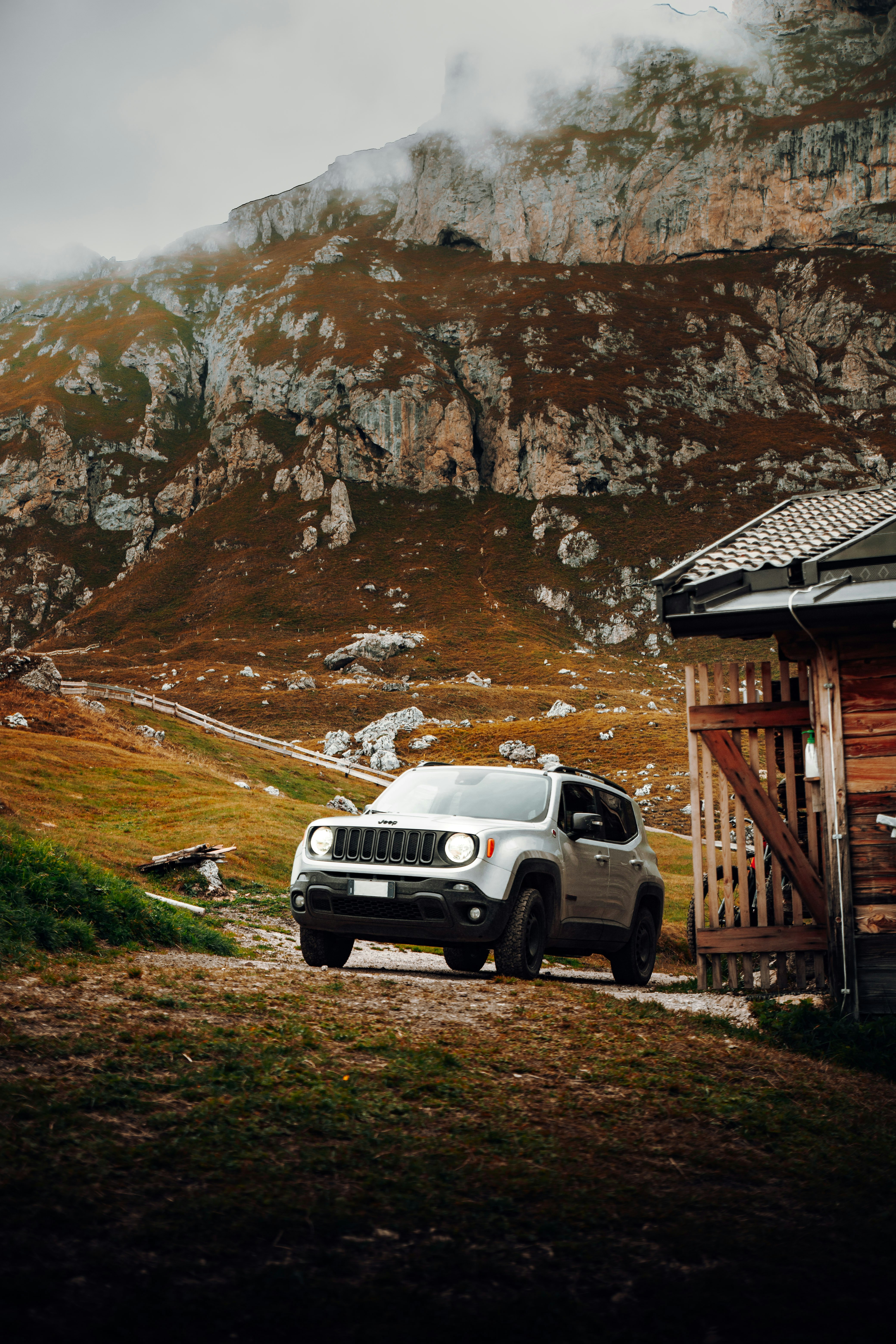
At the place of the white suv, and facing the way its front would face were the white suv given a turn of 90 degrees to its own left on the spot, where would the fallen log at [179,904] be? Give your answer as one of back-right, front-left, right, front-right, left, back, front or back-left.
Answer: back

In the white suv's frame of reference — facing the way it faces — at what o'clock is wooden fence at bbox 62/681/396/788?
The wooden fence is roughly at 4 o'clock from the white suv.

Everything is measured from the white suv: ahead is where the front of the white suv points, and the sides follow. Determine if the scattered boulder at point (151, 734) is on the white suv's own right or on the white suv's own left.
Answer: on the white suv's own right

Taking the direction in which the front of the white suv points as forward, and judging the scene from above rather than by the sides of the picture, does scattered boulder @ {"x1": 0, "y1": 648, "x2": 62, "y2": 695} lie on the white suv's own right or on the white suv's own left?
on the white suv's own right

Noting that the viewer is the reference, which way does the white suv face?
facing the viewer and to the left of the viewer

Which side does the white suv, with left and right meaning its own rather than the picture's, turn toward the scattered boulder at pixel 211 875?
right

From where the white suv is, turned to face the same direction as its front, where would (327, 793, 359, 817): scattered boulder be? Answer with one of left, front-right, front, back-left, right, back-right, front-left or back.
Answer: back-right

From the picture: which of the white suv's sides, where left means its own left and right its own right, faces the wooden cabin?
left
